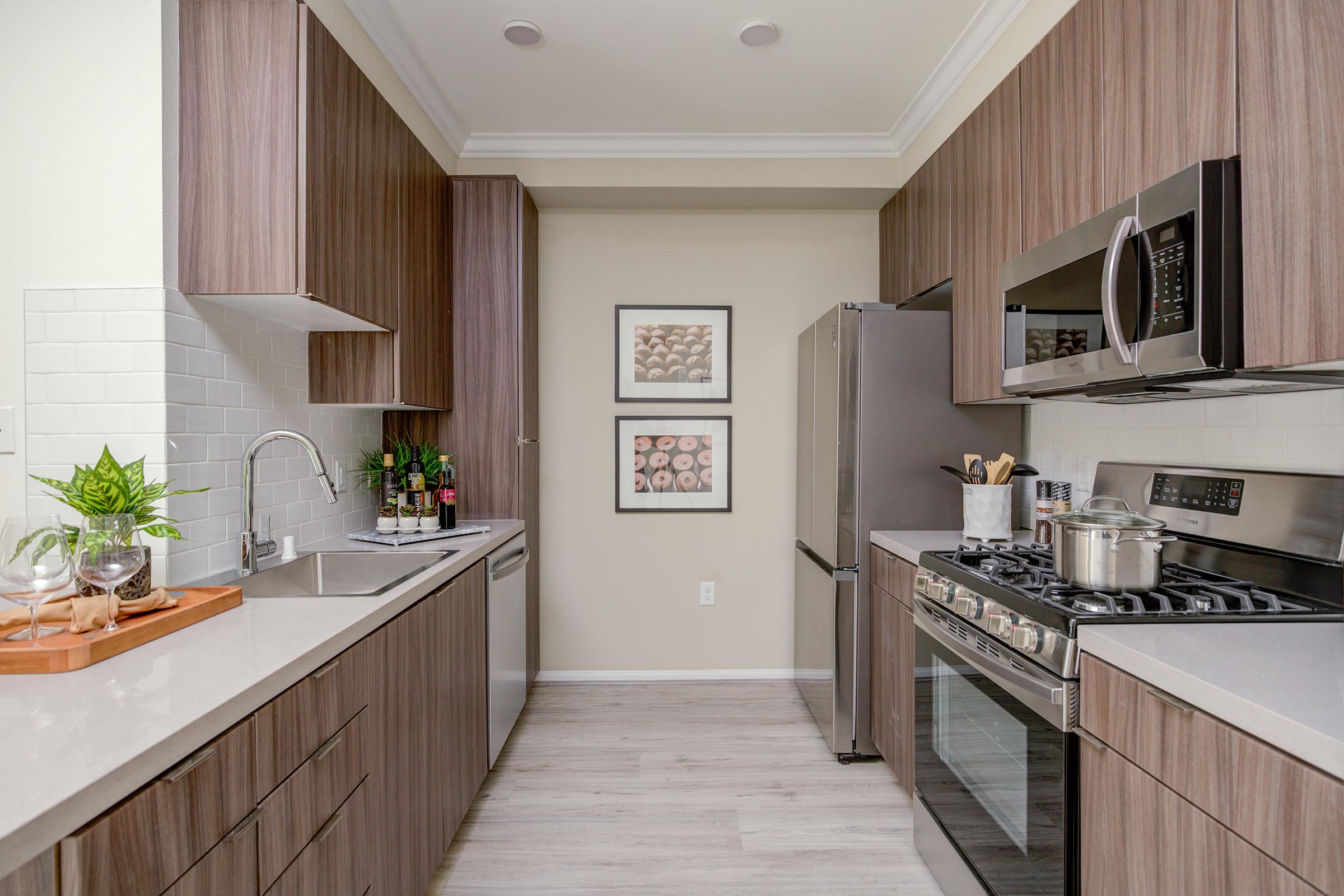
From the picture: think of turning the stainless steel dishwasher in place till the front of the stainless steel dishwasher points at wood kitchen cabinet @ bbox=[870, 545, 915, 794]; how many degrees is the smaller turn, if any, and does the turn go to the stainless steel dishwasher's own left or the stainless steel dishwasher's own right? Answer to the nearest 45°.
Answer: approximately 45° to the stainless steel dishwasher's own right

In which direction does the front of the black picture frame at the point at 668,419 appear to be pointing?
toward the camera

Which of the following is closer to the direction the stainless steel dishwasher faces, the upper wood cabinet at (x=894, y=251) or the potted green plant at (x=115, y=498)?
the upper wood cabinet

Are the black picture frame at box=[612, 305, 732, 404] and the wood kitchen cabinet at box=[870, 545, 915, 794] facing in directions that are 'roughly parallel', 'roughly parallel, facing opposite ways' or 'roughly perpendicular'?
roughly perpendicular

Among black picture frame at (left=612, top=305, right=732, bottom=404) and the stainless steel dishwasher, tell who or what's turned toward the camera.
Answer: the black picture frame

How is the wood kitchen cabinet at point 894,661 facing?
to the viewer's left

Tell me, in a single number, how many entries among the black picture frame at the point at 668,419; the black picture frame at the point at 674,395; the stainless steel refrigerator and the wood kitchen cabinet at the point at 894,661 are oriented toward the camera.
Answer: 2

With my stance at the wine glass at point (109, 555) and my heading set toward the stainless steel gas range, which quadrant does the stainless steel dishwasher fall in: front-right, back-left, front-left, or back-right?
front-left

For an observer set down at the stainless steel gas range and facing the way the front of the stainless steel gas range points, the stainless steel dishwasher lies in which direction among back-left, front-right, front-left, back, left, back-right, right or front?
front-right

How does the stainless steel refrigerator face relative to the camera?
to the viewer's left

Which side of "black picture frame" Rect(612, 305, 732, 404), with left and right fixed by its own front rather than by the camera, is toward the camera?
front

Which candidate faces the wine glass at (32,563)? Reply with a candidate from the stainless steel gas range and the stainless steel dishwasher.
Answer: the stainless steel gas range

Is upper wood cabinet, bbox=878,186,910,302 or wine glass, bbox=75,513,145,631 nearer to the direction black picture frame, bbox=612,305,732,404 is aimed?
the wine glass

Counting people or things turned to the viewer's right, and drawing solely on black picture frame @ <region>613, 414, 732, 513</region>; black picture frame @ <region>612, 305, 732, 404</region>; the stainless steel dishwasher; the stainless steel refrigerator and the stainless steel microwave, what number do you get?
1

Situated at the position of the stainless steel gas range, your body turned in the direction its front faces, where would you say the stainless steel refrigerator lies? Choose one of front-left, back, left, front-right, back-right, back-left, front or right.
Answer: right

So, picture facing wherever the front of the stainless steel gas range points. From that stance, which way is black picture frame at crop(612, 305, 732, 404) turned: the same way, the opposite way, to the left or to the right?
to the left
